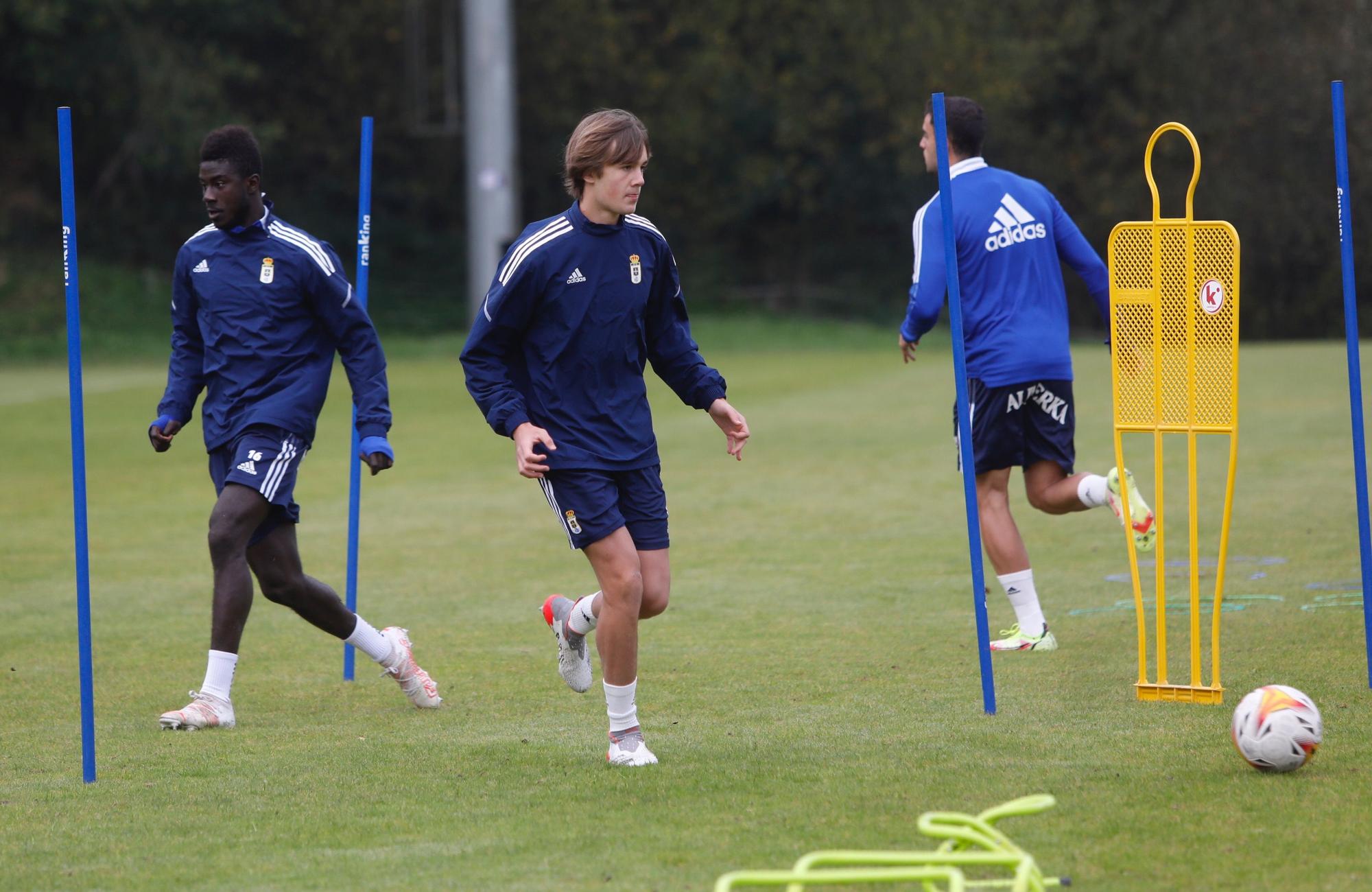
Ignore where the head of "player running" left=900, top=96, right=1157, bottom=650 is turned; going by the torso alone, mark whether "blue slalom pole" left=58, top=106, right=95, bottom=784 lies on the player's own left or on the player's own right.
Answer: on the player's own left

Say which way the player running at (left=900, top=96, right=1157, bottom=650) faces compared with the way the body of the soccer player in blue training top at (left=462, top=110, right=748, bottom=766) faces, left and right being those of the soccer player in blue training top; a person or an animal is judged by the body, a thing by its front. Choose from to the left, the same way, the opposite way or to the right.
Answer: the opposite way

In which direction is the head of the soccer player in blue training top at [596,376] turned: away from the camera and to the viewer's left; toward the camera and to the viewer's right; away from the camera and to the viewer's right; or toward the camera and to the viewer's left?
toward the camera and to the viewer's right

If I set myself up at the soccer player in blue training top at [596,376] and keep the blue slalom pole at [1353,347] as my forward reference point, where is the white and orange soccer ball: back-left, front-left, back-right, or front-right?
front-right

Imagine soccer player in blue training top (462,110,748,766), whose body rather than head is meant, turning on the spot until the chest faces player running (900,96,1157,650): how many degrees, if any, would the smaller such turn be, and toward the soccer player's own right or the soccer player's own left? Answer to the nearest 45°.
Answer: approximately 90° to the soccer player's own left

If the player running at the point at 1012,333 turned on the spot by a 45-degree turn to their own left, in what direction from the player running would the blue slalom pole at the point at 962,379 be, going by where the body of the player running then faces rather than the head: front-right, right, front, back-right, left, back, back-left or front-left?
left

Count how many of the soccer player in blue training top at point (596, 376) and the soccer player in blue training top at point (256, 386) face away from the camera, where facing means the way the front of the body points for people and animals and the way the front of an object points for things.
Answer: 0

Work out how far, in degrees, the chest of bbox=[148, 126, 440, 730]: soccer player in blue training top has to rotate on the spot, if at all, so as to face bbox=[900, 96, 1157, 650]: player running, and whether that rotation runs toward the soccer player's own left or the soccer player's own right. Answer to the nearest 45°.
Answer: approximately 135° to the soccer player's own left

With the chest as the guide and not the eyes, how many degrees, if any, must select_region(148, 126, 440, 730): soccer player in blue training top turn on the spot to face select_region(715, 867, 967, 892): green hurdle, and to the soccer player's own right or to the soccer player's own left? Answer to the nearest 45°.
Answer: approximately 45° to the soccer player's own left

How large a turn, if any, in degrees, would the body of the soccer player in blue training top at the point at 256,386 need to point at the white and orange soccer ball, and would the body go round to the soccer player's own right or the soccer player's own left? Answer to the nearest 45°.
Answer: approximately 90° to the soccer player's own left

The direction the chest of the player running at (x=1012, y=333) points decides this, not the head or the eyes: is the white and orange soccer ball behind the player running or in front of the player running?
behind

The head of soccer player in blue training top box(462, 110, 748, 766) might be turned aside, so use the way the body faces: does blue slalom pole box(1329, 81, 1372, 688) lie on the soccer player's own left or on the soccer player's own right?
on the soccer player's own left

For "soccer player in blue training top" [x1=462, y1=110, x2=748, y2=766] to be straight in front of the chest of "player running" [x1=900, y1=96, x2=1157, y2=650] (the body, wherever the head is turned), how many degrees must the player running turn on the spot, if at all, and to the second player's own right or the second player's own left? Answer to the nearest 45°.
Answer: approximately 90° to the second player's own left

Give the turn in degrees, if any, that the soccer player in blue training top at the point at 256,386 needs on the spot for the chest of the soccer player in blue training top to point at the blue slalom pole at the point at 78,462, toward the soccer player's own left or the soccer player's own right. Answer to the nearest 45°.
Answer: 0° — they already face it

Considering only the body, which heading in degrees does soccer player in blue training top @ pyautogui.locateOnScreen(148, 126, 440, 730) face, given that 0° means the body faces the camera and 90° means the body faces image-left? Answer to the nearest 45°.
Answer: approximately 45°

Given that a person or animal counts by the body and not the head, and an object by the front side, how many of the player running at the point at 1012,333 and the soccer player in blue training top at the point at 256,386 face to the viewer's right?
0
